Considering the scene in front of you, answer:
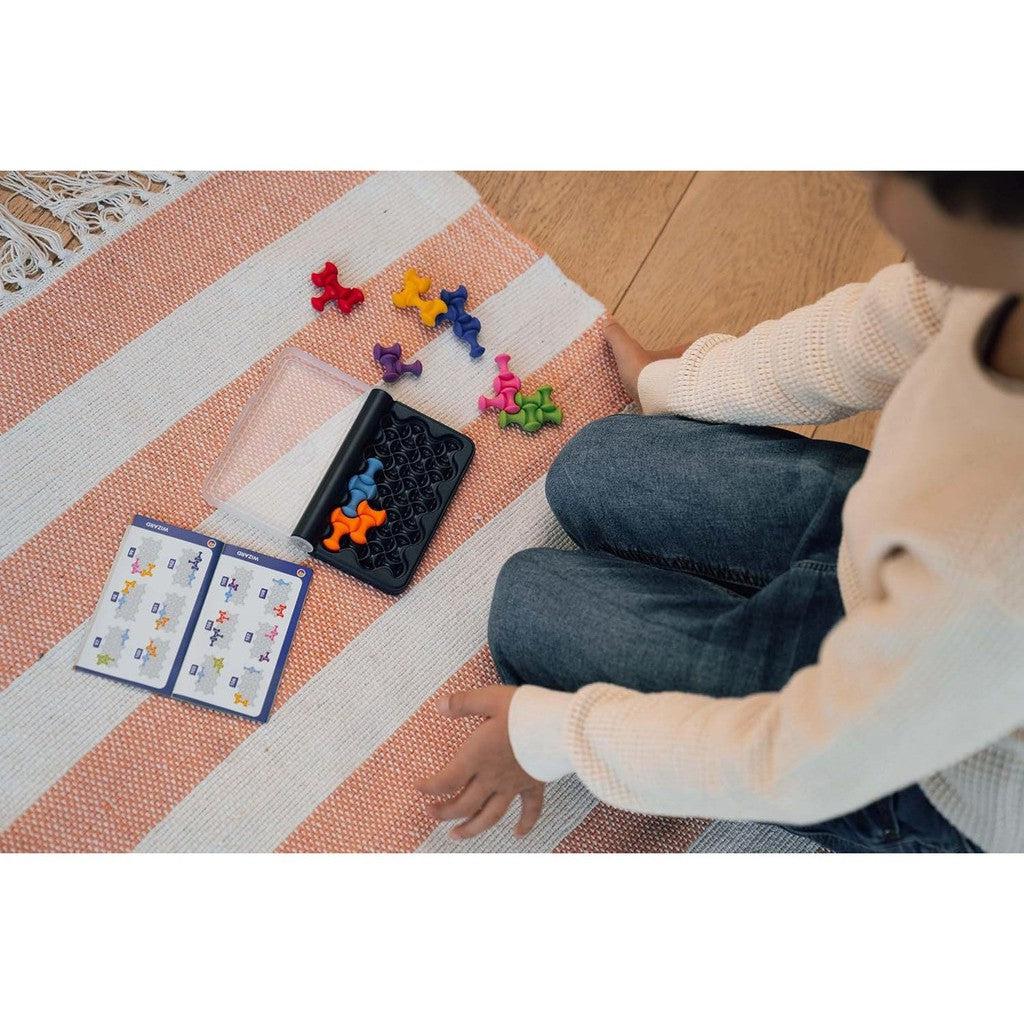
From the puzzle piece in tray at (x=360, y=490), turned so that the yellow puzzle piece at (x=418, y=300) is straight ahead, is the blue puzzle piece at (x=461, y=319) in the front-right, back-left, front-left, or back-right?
front-right

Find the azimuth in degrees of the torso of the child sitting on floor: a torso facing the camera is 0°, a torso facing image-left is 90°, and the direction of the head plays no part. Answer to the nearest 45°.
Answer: approximately 90°
